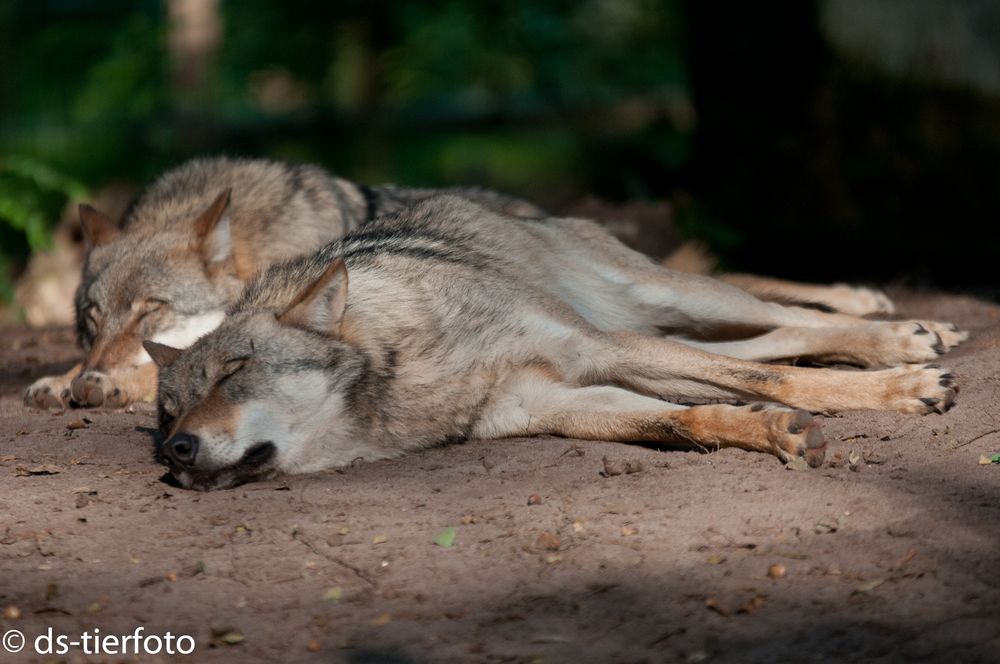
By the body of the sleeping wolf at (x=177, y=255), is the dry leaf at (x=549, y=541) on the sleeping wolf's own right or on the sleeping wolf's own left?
on the sleeping wolf's own left

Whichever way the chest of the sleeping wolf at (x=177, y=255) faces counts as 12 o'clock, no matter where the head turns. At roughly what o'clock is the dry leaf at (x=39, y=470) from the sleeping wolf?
The dry leaf is roughly at 11 o'clock from the sleeping wolf.

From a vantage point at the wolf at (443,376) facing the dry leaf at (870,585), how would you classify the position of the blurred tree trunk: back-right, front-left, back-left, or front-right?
back-left

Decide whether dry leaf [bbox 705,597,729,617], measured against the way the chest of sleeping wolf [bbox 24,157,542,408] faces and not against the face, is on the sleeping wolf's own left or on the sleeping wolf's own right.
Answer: on the sleeping wolf's own left

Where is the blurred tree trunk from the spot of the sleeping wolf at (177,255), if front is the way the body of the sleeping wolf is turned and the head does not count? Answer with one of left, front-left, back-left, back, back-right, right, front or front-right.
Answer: back-right

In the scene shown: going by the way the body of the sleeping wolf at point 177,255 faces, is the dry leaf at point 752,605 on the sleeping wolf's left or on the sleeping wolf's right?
on the sleeping wolf's left

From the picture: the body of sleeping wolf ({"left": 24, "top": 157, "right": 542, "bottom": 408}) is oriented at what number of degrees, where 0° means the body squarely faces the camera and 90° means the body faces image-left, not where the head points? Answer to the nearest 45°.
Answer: approximately 45°

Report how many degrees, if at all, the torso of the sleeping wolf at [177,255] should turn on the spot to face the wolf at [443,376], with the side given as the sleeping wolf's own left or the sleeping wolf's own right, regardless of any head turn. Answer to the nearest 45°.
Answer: approximately 90° to the sleeping wolf's own left
